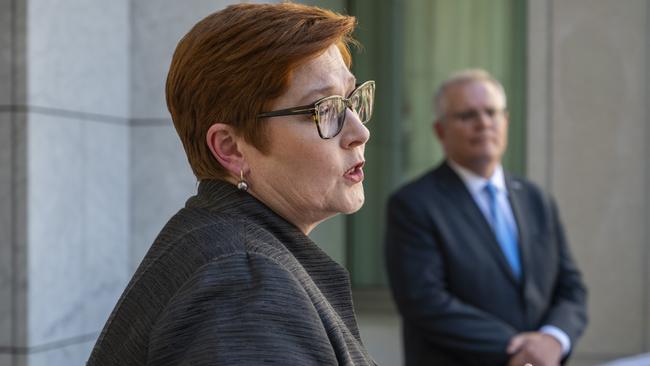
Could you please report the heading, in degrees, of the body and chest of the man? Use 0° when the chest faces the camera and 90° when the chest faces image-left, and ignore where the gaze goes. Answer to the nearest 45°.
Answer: approximately 315°

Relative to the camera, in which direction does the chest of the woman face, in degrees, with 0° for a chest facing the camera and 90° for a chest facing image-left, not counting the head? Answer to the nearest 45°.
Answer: approximately 270°

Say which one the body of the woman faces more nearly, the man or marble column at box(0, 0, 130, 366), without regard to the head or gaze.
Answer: the man

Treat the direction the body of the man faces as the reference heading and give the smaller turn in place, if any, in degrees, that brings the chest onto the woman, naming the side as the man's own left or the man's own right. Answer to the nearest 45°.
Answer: approximately 45° to the man's own right

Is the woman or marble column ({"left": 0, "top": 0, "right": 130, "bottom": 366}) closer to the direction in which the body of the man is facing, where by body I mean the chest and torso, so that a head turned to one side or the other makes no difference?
the woman

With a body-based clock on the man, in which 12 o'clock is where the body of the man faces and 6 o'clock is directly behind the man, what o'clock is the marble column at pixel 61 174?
The marble column is roughly at 4 o'clock from the man.
